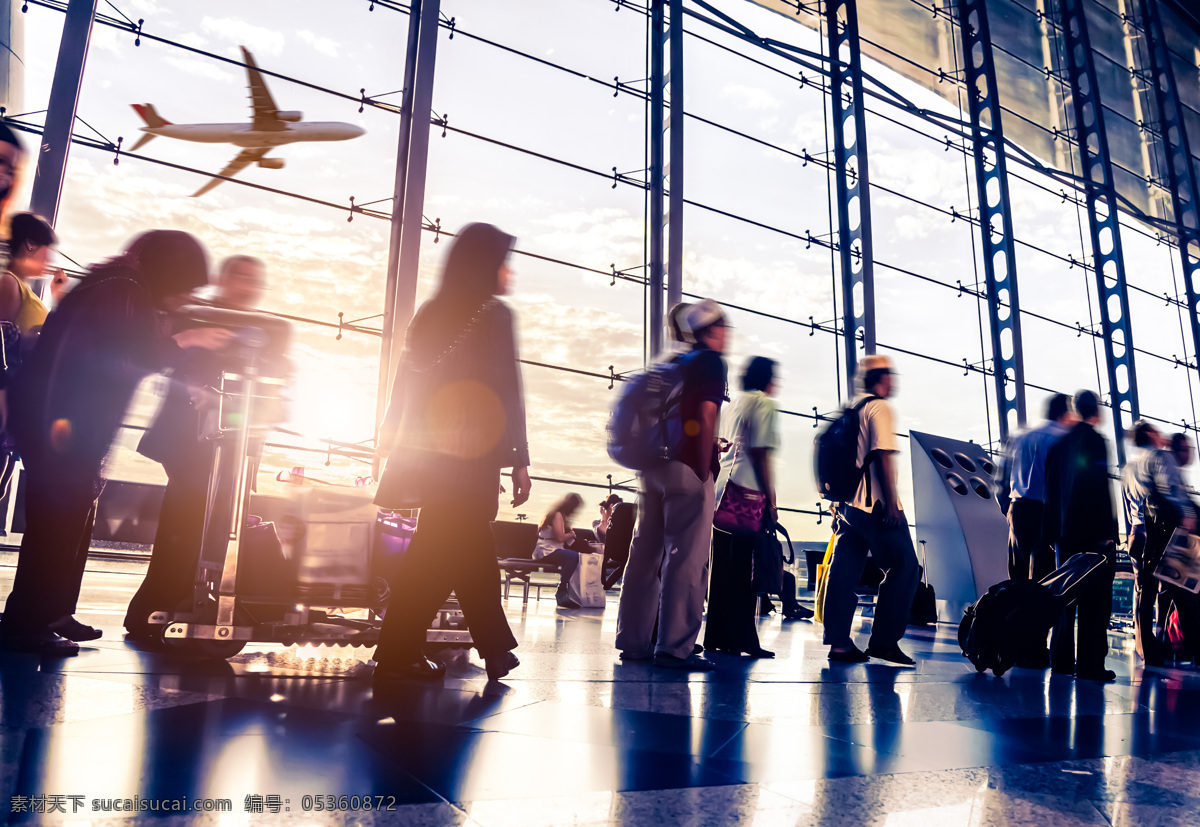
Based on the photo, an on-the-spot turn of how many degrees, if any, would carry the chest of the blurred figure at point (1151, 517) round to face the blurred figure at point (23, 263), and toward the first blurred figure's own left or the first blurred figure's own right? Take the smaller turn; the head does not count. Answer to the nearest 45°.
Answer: approximately 135° to the first blurred figure's own right

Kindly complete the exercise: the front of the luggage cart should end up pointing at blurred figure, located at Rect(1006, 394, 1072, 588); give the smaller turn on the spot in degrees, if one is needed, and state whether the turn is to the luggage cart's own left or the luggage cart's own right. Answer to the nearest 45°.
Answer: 0° — it already faces them

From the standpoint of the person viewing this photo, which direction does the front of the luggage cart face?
facing to the right of the viewer

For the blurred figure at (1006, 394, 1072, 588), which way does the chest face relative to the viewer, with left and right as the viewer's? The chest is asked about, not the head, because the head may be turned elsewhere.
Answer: facing away from the viewer and to the right of the viewer

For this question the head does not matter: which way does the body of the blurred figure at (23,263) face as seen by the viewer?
to the viewer's right

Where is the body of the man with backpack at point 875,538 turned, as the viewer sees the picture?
to the viewer's right

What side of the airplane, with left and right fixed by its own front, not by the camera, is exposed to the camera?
right

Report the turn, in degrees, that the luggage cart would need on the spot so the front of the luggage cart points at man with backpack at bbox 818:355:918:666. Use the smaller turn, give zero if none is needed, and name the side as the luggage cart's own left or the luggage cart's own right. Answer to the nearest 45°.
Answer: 0° — it already faces them

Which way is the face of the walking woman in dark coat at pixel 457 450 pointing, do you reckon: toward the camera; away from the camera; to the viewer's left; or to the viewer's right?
to the viewer's right

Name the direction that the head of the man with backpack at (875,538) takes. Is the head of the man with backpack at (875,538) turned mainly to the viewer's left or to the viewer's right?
to the viewer's right

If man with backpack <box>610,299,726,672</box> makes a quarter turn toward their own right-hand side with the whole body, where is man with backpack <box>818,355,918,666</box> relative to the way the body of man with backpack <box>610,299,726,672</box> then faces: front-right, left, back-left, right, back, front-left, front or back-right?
back-left

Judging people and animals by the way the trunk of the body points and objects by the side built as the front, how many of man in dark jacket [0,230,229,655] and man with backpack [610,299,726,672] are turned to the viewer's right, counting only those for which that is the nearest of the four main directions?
2

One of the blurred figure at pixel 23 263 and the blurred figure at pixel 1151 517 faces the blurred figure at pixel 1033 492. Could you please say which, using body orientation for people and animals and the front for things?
the blurred figure at pixel 23 263

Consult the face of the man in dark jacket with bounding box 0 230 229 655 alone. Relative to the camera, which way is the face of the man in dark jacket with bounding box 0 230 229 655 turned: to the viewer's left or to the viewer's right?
to the viewer's right

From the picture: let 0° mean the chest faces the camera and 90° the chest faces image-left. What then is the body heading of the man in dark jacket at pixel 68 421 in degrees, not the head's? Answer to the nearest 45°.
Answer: approximately 270°

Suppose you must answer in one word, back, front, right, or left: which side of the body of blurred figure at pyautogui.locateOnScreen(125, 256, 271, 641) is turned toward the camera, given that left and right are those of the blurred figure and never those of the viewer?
right

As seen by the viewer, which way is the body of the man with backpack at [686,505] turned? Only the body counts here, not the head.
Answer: to the viewer's right

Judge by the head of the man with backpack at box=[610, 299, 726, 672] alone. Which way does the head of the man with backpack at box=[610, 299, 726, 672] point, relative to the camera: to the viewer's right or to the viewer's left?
to the viewer's right

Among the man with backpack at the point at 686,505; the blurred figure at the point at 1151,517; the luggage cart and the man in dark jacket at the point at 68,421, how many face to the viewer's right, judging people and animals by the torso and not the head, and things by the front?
4
